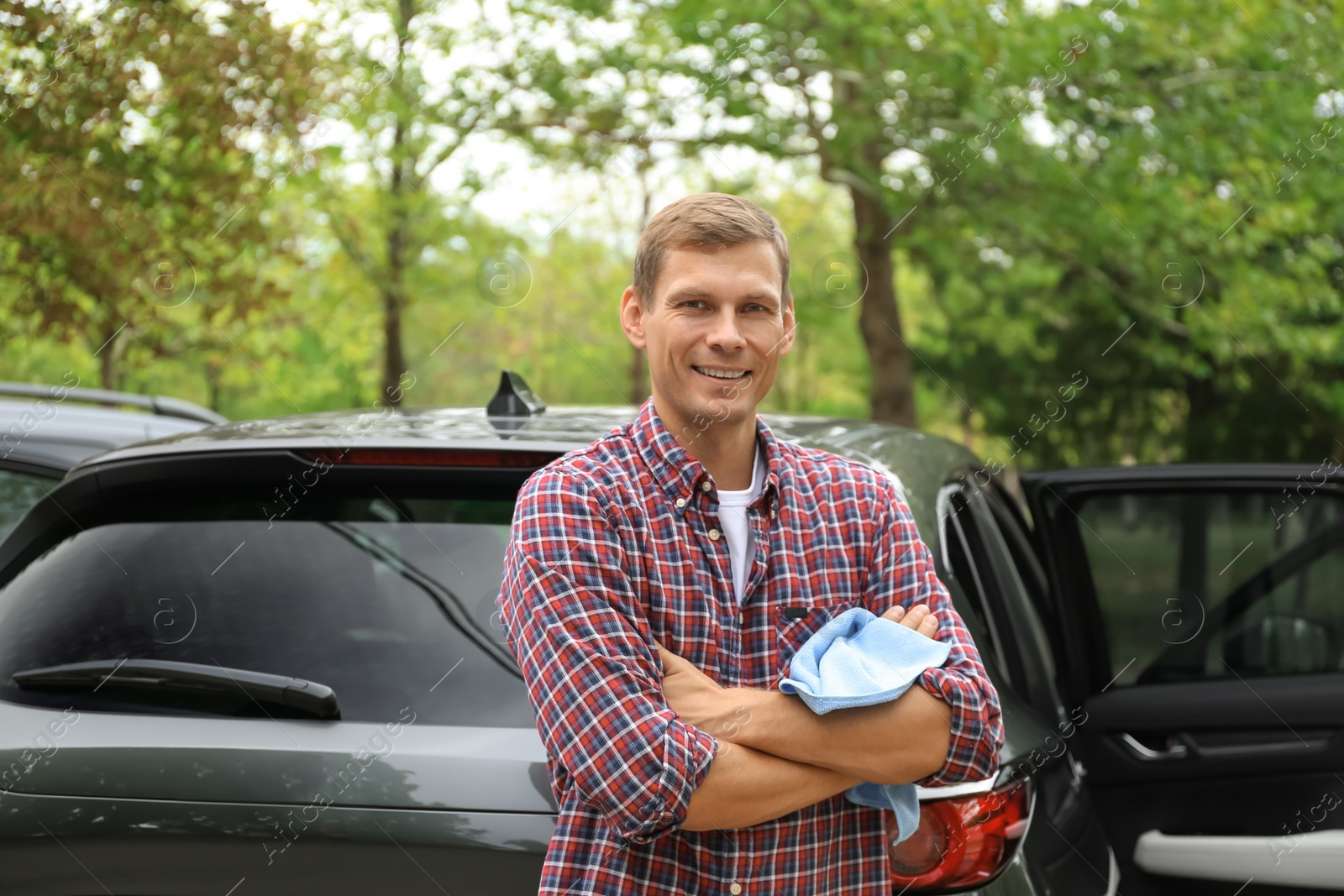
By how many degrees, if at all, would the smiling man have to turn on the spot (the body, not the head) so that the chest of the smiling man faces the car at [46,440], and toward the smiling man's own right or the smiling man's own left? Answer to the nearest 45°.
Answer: approximately 135° to the smiling man's own right

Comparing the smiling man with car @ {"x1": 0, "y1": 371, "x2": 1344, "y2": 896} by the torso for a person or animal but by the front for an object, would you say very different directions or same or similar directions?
very different directions

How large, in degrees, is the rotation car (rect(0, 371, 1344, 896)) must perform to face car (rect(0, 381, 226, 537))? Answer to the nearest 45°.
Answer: approximately 45° to its left

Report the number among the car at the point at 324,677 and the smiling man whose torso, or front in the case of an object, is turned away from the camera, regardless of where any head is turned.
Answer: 1

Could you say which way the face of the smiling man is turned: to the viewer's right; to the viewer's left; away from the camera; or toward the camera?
toward the camera

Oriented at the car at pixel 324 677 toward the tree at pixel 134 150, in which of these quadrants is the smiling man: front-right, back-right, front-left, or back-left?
back-right

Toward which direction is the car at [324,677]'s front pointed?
away from the camera

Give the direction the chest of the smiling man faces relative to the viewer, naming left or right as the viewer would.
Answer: facing the viewer

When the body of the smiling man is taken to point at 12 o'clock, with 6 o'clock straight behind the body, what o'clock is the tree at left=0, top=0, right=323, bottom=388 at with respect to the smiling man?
The tree is roughly at 5 o'clock from the smiling man.

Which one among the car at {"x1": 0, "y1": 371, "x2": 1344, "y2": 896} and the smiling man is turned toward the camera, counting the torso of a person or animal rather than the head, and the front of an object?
the smiling man

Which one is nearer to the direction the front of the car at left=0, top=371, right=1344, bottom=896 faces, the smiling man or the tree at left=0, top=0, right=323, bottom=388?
the tree
